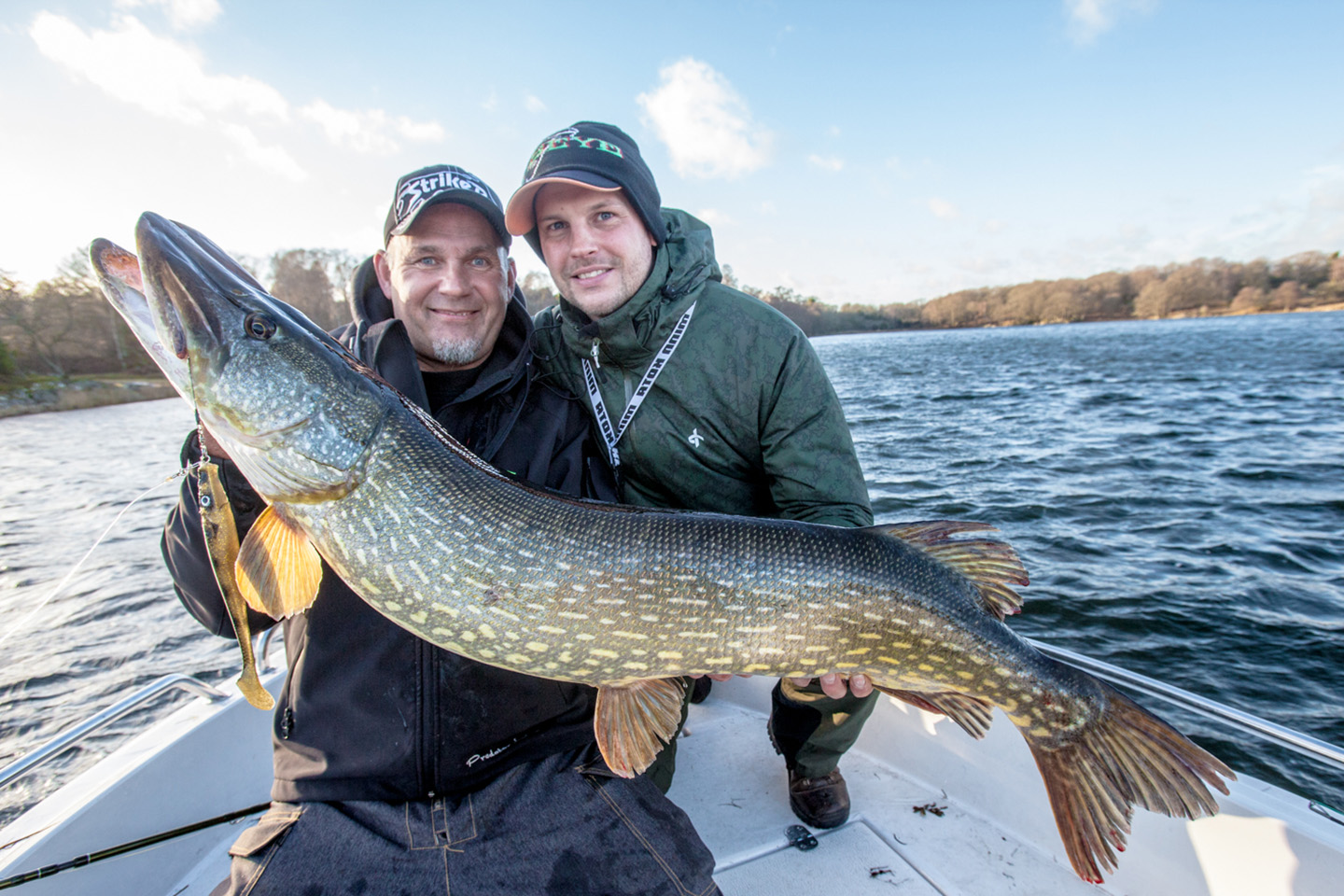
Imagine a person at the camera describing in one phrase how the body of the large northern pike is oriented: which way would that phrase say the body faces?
to the viewer's left
